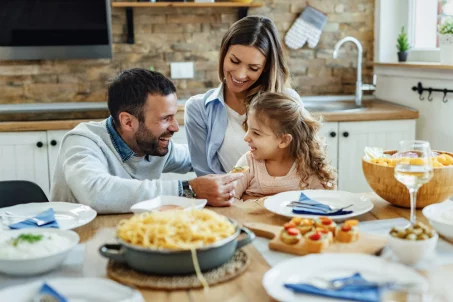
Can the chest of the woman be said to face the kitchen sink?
no

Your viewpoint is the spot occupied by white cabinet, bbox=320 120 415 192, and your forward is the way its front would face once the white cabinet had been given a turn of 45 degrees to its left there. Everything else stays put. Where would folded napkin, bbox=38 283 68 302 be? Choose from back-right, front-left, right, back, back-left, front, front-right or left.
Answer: front-right

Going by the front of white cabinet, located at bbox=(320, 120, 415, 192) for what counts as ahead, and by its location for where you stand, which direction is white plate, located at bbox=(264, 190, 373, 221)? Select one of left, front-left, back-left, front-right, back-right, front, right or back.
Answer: front

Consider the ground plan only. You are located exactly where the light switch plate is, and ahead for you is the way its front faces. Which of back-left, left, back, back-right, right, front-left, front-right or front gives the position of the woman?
front

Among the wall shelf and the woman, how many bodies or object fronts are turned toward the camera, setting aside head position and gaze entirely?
2

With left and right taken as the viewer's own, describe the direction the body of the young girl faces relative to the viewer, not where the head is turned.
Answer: facing the viewer and to the left of the viewer

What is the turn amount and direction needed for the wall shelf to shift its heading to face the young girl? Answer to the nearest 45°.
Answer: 0° — it already faces them

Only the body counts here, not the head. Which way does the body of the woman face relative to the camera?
toward the camera

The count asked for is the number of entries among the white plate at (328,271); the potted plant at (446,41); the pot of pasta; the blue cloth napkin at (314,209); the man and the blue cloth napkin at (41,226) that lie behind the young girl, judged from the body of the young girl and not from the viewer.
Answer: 1

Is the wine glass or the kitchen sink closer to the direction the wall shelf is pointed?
the wine glass

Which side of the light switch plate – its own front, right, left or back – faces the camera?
front

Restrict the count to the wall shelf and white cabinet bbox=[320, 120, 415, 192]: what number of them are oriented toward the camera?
2

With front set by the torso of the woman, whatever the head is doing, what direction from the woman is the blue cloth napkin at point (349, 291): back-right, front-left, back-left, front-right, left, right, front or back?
front

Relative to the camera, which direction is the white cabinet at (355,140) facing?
toward the camera

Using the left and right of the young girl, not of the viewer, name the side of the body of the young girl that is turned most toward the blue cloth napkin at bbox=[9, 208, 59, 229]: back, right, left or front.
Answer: front

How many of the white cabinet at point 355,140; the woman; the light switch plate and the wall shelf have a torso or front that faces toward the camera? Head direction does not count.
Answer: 4

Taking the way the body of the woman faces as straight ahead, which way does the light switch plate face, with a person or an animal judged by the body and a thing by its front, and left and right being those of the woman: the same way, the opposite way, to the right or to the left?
the same way

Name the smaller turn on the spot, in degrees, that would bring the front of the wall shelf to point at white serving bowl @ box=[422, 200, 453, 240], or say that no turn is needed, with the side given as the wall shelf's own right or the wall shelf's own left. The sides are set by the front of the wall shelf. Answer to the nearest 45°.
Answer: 0° — it already faces it
